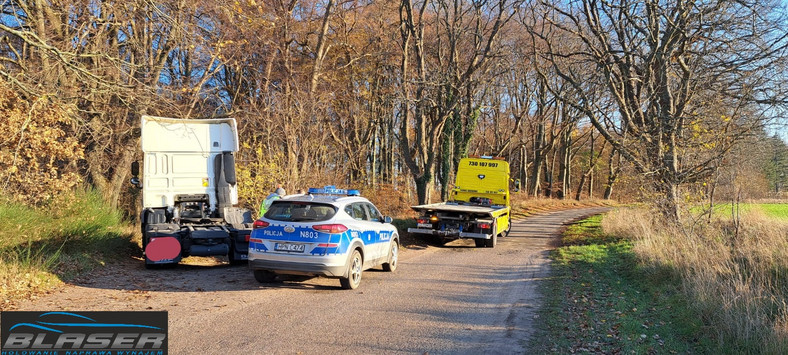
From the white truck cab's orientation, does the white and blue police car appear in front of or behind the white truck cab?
behind

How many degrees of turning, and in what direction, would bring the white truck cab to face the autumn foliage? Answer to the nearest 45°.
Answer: approximately 90° to its left

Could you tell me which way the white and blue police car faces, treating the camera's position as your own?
facing away from the viewer and to the right of the viewer

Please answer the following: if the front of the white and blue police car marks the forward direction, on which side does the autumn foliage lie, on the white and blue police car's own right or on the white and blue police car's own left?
on the white and blue police car's own left

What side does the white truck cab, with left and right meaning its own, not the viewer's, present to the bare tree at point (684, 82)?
right

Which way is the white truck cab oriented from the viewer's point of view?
away from the camera

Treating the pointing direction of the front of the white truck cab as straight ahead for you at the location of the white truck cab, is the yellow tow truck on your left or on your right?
on your right

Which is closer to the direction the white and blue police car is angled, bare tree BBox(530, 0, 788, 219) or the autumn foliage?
the bare tree

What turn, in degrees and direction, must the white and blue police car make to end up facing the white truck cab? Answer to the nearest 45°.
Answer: approximately 90° to its left
